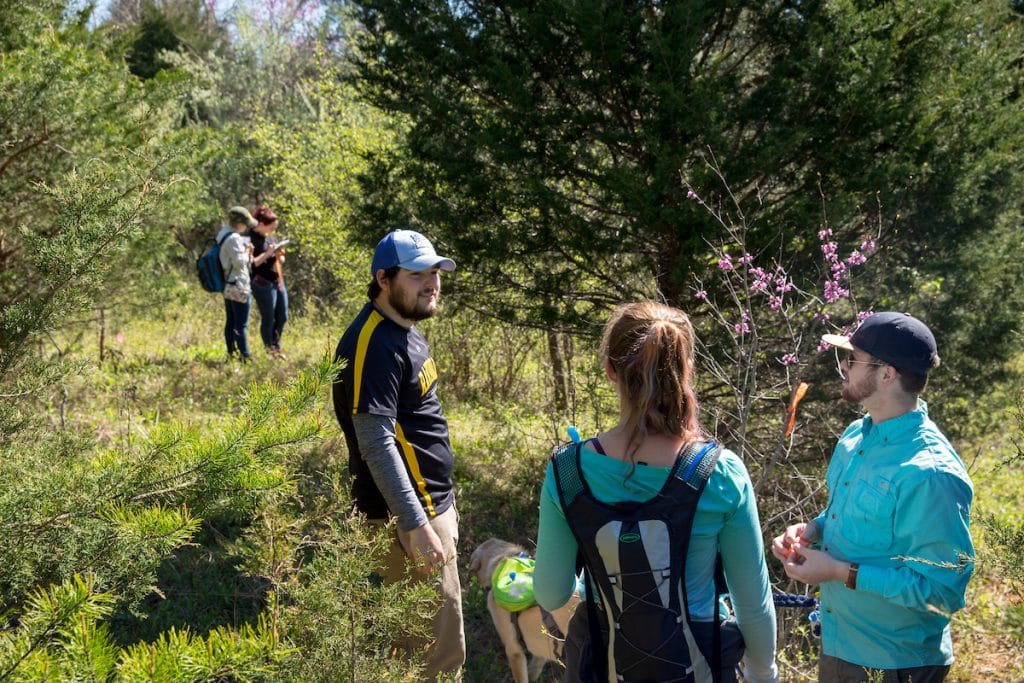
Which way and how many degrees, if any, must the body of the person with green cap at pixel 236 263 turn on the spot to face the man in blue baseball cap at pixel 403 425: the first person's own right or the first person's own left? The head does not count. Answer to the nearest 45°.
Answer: approximately 90° to the first person's own right

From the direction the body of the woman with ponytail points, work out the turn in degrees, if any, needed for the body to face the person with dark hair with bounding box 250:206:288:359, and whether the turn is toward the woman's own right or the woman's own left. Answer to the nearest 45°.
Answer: approximately 45° to the woman's own left

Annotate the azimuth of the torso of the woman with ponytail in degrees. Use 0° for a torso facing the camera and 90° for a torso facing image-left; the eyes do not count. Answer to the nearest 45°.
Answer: approximately 180°

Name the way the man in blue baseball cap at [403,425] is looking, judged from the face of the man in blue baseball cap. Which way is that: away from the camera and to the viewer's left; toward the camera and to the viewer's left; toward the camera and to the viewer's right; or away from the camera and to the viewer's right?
toward the camera and to the viewer's right

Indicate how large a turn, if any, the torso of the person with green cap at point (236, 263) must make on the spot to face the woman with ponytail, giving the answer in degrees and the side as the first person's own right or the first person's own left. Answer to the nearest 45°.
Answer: approximately 90° to the first person's own right

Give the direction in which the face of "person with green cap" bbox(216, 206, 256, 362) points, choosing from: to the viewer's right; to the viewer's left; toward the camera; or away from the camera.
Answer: to the viewer's right

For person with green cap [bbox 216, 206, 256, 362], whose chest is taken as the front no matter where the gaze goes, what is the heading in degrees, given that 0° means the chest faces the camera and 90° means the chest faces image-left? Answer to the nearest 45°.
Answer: approximately 270°

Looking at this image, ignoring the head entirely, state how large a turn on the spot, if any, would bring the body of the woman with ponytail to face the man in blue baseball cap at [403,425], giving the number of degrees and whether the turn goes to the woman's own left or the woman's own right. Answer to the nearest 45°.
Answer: approximately 45° to the woman's own left
